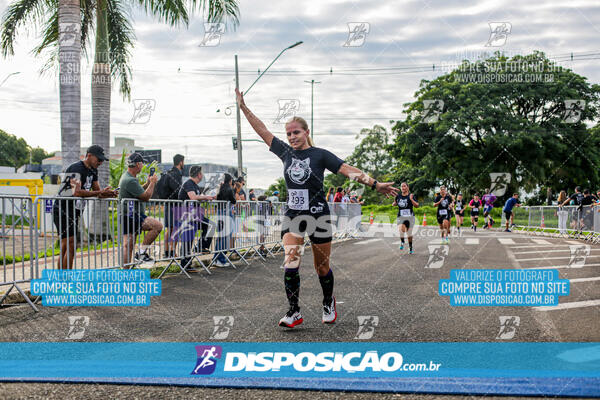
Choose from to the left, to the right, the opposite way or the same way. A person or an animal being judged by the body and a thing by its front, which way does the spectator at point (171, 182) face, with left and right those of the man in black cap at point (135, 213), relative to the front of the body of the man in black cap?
the same way

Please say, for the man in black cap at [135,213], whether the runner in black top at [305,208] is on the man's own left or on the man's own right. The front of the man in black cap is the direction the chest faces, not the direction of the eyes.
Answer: on the man's own right

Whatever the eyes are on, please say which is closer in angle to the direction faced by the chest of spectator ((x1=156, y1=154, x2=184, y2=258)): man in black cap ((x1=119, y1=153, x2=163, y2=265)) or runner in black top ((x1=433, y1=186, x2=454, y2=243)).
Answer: the runner in black top

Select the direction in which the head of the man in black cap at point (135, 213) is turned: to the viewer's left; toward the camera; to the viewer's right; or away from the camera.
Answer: to the viewer's right

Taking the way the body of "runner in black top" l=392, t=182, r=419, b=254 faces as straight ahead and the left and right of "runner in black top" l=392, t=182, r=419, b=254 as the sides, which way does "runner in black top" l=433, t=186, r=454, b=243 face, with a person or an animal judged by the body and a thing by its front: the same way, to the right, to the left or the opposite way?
the same way

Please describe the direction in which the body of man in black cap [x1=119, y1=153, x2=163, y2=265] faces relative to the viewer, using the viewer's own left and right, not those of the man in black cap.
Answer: facing to the right of the viewer

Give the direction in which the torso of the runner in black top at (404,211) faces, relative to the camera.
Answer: toward the camera

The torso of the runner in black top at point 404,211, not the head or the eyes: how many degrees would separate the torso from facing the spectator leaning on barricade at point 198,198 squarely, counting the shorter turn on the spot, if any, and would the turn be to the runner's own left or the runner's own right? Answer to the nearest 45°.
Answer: approximately 45° to the runner's own right

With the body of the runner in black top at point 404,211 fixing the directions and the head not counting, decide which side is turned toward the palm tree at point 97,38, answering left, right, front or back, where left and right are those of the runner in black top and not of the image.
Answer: right

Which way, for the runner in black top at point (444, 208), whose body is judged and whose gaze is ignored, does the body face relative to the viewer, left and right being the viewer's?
facing the viewer

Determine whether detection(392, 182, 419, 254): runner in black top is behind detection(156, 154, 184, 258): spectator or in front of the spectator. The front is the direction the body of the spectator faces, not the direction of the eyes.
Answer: in front

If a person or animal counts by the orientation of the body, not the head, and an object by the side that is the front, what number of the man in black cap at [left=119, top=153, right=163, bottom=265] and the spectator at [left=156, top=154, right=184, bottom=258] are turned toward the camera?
0

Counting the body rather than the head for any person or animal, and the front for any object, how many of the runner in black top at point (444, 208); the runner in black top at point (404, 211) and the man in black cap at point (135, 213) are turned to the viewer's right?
1

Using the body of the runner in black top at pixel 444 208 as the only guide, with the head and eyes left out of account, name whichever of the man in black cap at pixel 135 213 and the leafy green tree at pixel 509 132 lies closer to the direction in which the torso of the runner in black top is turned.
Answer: the man in black cap

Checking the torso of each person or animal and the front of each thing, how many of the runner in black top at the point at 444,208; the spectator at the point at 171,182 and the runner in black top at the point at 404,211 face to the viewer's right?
1

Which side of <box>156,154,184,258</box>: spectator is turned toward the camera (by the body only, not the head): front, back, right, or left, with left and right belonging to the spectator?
right

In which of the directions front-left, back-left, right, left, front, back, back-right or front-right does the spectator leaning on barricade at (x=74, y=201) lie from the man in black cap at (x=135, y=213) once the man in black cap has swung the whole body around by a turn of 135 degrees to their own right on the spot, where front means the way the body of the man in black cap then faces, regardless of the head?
front
